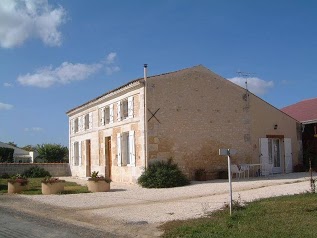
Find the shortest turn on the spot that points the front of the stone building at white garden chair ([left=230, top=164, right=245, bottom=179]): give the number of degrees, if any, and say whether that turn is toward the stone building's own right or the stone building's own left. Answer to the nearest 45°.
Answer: approximately 135° to the stone building's own left

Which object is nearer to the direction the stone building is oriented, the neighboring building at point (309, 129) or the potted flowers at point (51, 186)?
the potted flowers

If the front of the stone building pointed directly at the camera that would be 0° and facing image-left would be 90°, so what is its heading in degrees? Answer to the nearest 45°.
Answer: approximately 45°

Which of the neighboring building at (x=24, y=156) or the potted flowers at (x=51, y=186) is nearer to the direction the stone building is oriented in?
the potted flowers

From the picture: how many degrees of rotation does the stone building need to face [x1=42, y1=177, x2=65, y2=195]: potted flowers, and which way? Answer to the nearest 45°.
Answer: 0° — it already faces it

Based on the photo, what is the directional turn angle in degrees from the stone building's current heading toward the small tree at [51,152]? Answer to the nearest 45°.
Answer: approximately 90° to its right

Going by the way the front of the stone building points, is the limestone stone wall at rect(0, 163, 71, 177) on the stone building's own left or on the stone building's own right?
on the stone building's own right

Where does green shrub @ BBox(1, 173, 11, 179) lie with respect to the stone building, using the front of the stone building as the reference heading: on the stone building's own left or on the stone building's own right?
on the stone building's own right
